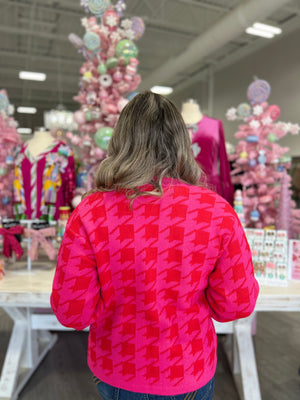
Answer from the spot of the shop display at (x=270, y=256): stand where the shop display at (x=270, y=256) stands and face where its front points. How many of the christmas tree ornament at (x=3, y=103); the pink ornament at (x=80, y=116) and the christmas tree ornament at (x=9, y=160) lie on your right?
3

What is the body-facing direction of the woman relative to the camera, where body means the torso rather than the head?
away from the camera

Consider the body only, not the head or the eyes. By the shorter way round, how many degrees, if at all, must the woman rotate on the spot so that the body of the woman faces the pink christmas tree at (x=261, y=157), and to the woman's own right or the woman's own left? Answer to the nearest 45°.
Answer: approximately 45° to the woman's own right

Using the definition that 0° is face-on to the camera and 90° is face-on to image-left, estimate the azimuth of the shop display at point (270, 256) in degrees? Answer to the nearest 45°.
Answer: approximately 0°

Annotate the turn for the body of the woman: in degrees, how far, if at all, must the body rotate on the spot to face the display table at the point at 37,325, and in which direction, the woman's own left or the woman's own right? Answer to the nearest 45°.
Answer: approximately 45° to the woman's own left

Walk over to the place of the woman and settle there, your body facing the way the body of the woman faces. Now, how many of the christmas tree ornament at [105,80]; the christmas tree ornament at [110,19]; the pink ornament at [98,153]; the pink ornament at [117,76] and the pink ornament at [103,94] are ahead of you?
5

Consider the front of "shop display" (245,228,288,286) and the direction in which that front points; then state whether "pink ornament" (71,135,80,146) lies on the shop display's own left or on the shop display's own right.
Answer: on the shop display's own right

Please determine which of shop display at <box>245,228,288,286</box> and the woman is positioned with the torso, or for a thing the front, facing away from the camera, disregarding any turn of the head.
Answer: the woman

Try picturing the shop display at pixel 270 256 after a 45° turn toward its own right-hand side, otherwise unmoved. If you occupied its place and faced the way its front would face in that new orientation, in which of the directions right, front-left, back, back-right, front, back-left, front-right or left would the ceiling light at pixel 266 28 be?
back-right

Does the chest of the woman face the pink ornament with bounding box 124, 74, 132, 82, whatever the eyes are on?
yes

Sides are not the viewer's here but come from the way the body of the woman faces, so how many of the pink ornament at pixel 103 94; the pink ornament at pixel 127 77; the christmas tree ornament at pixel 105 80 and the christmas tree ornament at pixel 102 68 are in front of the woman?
4

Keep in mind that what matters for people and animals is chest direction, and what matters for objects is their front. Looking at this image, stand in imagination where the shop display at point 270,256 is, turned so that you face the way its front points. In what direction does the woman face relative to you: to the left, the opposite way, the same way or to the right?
the opposite way

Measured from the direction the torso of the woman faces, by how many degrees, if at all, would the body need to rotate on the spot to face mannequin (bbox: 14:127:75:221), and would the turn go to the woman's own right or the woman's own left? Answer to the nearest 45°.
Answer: approximately 45° to the woman's own left

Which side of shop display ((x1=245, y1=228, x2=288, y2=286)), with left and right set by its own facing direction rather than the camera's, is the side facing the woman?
front

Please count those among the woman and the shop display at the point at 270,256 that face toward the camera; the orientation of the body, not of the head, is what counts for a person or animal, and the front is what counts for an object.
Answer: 1

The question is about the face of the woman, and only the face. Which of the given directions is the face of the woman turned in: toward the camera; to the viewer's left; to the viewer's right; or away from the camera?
away from the camera

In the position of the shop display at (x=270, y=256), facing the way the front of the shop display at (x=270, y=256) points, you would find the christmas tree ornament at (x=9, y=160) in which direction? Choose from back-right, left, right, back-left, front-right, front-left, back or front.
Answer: right

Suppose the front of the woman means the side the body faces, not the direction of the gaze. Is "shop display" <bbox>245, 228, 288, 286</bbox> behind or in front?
in front

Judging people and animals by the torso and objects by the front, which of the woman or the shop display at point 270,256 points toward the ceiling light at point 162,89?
the woman
